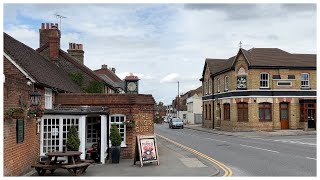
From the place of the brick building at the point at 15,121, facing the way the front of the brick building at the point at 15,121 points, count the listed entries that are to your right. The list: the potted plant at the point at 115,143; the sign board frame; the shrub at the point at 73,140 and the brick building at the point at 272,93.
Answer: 0

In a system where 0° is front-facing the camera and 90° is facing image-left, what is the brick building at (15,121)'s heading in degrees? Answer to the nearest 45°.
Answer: approximately 315°

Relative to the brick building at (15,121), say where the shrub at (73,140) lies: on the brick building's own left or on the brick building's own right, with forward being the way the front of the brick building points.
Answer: on the brick building's own left

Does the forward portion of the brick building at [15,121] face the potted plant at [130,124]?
no

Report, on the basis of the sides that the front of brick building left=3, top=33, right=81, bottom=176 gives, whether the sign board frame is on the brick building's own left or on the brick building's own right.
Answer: on the brick building's own left

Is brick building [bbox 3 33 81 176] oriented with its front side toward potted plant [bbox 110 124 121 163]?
no

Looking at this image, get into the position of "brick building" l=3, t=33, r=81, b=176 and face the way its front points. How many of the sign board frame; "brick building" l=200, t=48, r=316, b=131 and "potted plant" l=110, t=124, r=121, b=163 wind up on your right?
0

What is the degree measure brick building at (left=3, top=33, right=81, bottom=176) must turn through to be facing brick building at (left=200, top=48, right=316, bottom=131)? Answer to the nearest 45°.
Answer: approximately 90° to its left
